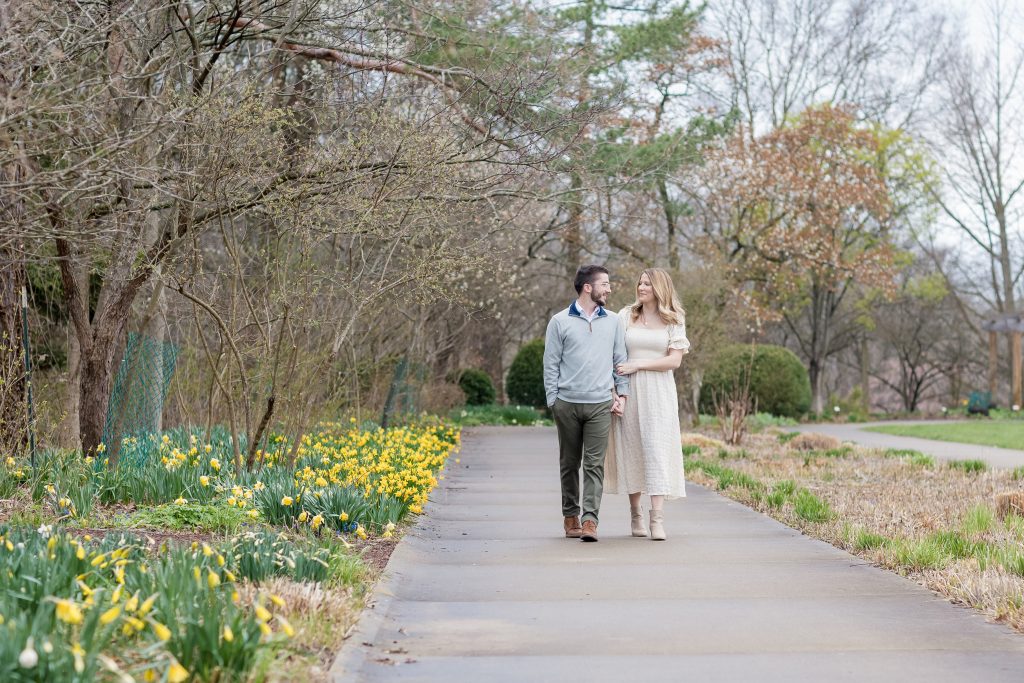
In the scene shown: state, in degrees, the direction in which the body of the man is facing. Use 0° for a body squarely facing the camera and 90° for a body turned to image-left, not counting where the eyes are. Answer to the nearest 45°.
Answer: approximately 0°

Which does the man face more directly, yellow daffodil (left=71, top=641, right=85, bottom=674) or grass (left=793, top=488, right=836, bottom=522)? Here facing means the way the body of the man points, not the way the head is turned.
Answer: the yellow daffodil

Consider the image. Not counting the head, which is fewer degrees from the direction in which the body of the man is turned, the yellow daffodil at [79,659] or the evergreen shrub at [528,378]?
the yellow daffodil

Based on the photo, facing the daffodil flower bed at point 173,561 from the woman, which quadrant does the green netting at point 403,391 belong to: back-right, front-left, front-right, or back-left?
back-right

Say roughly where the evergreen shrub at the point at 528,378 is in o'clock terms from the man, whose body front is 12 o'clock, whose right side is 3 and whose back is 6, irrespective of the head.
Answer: The evergreen shrub is roughly at 6 o'clock from the man.

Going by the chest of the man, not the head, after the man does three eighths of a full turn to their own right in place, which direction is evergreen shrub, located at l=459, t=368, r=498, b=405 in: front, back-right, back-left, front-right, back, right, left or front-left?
front-right

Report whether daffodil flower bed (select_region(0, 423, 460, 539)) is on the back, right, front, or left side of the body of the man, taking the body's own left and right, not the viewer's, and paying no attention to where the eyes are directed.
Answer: right

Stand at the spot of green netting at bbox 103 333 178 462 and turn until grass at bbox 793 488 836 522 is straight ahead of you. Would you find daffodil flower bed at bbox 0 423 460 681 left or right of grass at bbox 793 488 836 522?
right

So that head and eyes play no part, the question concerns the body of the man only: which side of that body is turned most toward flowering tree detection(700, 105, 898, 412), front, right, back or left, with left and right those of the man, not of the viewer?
back

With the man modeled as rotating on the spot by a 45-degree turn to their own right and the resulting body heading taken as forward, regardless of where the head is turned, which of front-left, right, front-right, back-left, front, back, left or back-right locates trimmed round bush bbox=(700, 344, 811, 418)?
back-right
